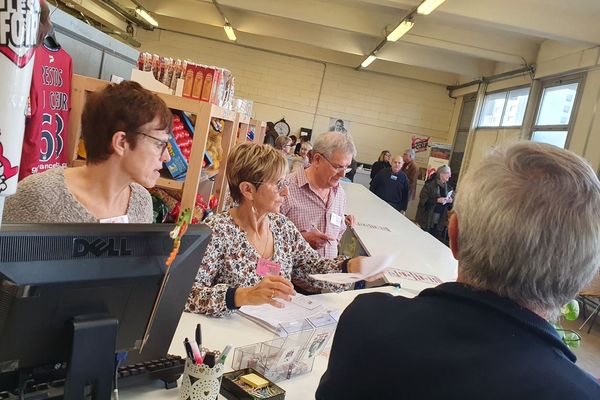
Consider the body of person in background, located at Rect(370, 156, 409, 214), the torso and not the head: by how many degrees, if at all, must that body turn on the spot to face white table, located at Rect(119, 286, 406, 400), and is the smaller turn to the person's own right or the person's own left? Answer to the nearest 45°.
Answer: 0° — they already face it

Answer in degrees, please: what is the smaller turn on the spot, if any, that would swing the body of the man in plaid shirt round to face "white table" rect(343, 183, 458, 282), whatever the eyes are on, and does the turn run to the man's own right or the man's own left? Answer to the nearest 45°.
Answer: approximately 90° to the man's own left

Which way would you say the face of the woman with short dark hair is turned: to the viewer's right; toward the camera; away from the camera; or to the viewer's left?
to the viewer's right

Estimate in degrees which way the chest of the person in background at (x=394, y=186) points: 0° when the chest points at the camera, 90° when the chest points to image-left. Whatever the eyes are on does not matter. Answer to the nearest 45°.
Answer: approximately 0°

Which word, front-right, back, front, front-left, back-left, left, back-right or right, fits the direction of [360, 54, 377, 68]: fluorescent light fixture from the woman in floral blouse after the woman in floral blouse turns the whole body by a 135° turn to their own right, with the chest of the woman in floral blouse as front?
right

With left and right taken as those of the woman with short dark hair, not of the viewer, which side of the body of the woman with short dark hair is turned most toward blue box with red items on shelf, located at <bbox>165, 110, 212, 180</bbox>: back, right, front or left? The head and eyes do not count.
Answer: left
